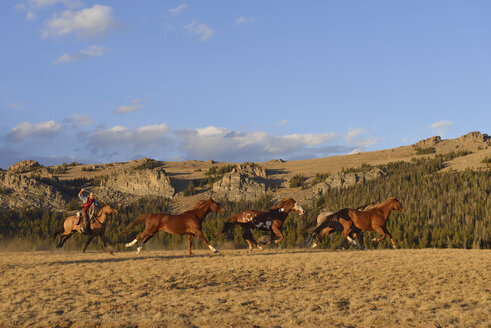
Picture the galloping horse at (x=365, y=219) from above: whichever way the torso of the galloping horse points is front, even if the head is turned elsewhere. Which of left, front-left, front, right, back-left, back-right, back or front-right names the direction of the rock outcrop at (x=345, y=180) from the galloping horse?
left

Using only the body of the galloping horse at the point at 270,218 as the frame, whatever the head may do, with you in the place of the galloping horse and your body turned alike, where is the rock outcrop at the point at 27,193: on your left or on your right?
on your left

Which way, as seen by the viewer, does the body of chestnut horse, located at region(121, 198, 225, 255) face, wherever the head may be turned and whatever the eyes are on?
to the viewer's right

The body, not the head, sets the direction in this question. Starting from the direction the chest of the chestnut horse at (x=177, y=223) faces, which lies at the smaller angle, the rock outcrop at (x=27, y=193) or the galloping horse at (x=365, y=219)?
the galloping horse

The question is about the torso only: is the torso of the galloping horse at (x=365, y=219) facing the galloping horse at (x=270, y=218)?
no

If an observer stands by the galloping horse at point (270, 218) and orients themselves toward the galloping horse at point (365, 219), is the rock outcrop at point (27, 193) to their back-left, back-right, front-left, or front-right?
back-left

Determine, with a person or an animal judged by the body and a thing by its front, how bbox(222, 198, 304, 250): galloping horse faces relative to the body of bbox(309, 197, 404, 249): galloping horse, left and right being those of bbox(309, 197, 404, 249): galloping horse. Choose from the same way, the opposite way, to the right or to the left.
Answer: the same way

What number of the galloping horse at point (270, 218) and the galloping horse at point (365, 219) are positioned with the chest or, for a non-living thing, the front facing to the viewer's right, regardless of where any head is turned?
2

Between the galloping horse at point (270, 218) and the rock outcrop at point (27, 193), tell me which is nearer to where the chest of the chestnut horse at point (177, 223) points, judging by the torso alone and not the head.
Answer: the galloping horse

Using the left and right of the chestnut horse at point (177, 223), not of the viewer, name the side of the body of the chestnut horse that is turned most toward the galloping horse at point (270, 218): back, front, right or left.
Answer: front

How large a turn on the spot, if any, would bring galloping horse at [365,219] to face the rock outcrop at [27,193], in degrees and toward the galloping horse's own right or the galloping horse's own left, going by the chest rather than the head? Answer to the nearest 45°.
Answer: approximately 135° to the galloping horse's own left

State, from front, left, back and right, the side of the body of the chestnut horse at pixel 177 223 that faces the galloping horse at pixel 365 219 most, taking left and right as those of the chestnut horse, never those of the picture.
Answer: front

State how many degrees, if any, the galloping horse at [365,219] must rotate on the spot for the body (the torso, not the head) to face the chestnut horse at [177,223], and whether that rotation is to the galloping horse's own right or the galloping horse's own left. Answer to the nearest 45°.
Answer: approximately 135° to the galloping horse's own right

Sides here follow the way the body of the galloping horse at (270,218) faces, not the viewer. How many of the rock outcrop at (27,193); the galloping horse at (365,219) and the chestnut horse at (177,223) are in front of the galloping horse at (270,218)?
1

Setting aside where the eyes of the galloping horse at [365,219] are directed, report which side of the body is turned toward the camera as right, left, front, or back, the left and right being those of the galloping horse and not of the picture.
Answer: right

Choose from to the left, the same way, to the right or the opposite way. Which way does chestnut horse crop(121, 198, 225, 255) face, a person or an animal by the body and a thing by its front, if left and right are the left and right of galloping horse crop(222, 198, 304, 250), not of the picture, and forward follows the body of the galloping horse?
the same way

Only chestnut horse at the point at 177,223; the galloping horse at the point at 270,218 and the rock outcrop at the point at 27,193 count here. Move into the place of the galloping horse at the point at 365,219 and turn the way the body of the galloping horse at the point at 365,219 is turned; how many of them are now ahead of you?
0

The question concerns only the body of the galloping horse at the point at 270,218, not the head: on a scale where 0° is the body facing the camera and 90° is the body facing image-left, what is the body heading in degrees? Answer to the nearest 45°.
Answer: approximately 270°
